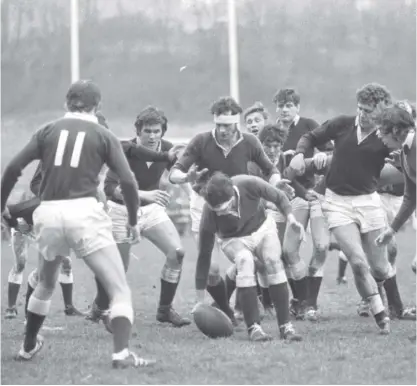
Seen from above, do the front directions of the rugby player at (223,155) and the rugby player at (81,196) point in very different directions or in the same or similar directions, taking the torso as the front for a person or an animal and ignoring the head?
very different directions

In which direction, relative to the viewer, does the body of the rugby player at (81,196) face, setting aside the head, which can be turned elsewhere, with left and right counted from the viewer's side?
facing away from the viewer

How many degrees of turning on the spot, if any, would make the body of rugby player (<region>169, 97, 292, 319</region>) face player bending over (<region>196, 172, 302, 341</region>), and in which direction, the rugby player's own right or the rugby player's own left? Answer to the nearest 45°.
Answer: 0° — they already face them

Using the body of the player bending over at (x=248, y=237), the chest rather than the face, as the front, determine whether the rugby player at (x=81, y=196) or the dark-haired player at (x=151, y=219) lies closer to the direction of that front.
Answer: the rugby player

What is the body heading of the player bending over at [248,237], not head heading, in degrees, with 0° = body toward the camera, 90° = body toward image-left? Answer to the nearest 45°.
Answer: approximately 0°

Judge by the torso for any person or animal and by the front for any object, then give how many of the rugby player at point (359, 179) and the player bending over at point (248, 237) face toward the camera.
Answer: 2

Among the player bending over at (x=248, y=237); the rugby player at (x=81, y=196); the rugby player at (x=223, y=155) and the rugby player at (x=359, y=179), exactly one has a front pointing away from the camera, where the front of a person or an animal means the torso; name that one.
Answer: the rugby player at (x=81, y=196)

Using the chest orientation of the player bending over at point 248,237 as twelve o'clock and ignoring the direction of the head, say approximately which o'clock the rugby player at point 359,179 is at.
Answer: The rugby player is roughly at 8 o'clock from the player bending over.
